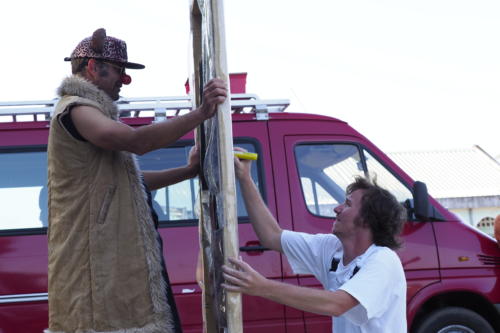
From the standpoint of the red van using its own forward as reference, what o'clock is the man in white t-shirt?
The man in white t-shirt is roughly at 3 o'clock from the red van.

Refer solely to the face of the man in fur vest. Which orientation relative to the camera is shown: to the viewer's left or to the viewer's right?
to the viewer's right

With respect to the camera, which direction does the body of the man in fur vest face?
to the viewer's right

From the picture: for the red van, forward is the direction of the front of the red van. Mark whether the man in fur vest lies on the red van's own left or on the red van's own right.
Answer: on the red van's own right

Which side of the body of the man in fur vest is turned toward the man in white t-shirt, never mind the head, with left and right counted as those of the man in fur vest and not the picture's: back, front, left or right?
front

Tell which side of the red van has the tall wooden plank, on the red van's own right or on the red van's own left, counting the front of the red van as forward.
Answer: on the red van's own right

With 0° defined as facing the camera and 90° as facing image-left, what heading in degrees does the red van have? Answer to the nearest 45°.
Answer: approximately 270°

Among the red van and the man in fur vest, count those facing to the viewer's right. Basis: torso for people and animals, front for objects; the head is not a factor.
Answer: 2

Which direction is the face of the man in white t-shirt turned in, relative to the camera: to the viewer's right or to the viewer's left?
to the viewer's left
